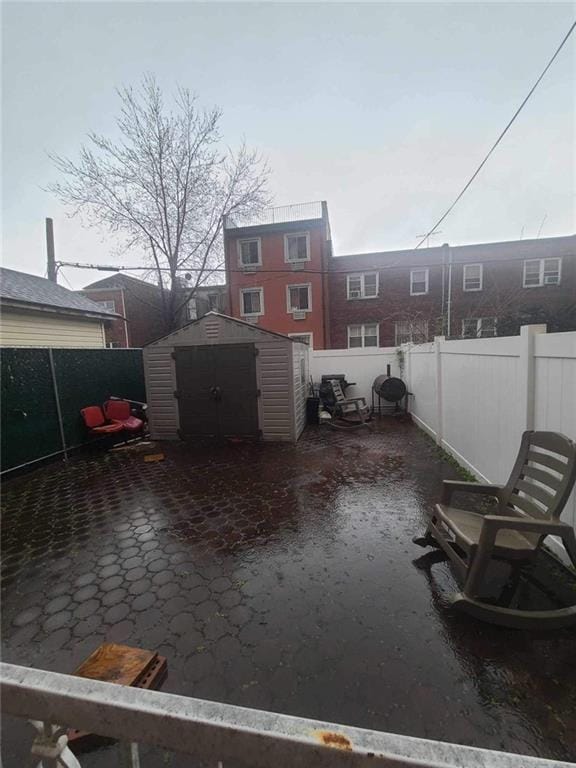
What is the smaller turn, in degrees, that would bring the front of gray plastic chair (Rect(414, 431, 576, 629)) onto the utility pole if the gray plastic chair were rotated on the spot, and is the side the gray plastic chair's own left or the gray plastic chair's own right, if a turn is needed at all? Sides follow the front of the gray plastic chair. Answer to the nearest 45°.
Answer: approximately 45° to the gray plastic chair's own right

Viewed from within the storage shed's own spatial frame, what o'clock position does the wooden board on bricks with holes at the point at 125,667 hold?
The wooden board on bricks with holes is roughly at 12 o'clock from the storage shed.

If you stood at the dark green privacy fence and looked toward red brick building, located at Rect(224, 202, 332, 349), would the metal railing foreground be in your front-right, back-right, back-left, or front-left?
back-right

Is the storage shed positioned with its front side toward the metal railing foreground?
yes

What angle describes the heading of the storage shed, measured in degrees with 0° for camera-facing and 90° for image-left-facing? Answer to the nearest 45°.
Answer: approximately 0°

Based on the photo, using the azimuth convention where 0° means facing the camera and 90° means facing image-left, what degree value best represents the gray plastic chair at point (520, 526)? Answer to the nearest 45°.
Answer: approximately 45°

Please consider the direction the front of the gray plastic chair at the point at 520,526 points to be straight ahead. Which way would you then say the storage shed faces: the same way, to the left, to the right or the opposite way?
to the left

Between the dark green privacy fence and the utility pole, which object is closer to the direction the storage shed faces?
the dark green privacy fence

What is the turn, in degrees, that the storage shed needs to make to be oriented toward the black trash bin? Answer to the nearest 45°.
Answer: approximately 135° to its left

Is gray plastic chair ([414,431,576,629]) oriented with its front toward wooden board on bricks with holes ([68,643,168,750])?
yes

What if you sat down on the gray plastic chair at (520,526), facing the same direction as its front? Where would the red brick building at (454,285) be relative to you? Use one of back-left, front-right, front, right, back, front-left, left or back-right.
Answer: back-right
